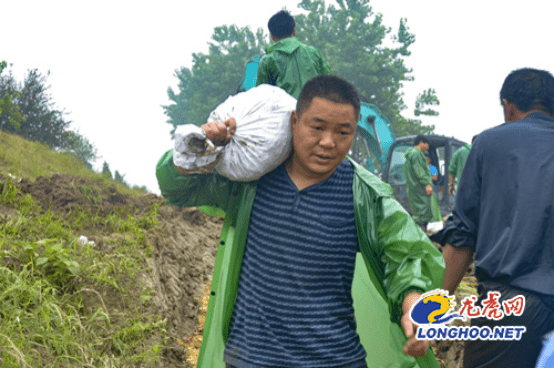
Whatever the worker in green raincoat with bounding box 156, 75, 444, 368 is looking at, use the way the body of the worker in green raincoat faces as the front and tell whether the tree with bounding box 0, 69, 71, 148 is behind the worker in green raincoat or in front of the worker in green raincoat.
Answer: behind

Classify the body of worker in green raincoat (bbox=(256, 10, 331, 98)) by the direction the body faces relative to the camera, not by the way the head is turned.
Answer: away from the camera

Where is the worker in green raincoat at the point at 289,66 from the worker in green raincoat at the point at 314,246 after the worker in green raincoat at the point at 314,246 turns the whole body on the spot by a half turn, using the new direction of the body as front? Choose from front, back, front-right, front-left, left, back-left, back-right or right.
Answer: front

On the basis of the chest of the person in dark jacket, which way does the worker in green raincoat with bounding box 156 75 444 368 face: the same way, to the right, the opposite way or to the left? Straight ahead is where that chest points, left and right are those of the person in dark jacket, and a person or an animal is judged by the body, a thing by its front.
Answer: the opposite way

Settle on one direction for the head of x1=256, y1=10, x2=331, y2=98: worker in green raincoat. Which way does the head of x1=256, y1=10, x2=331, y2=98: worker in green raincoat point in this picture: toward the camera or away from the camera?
away from the camera

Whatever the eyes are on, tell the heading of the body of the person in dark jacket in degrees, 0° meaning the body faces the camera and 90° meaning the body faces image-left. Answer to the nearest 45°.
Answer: approximately 180°

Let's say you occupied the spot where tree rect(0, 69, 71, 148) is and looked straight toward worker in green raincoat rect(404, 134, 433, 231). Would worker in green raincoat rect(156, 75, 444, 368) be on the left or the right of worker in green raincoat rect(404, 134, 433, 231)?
right

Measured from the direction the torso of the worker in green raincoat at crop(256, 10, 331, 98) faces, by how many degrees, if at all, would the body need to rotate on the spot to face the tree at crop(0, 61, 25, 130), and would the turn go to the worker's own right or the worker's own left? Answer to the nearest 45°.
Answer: approximately 45° to the worker's own left
